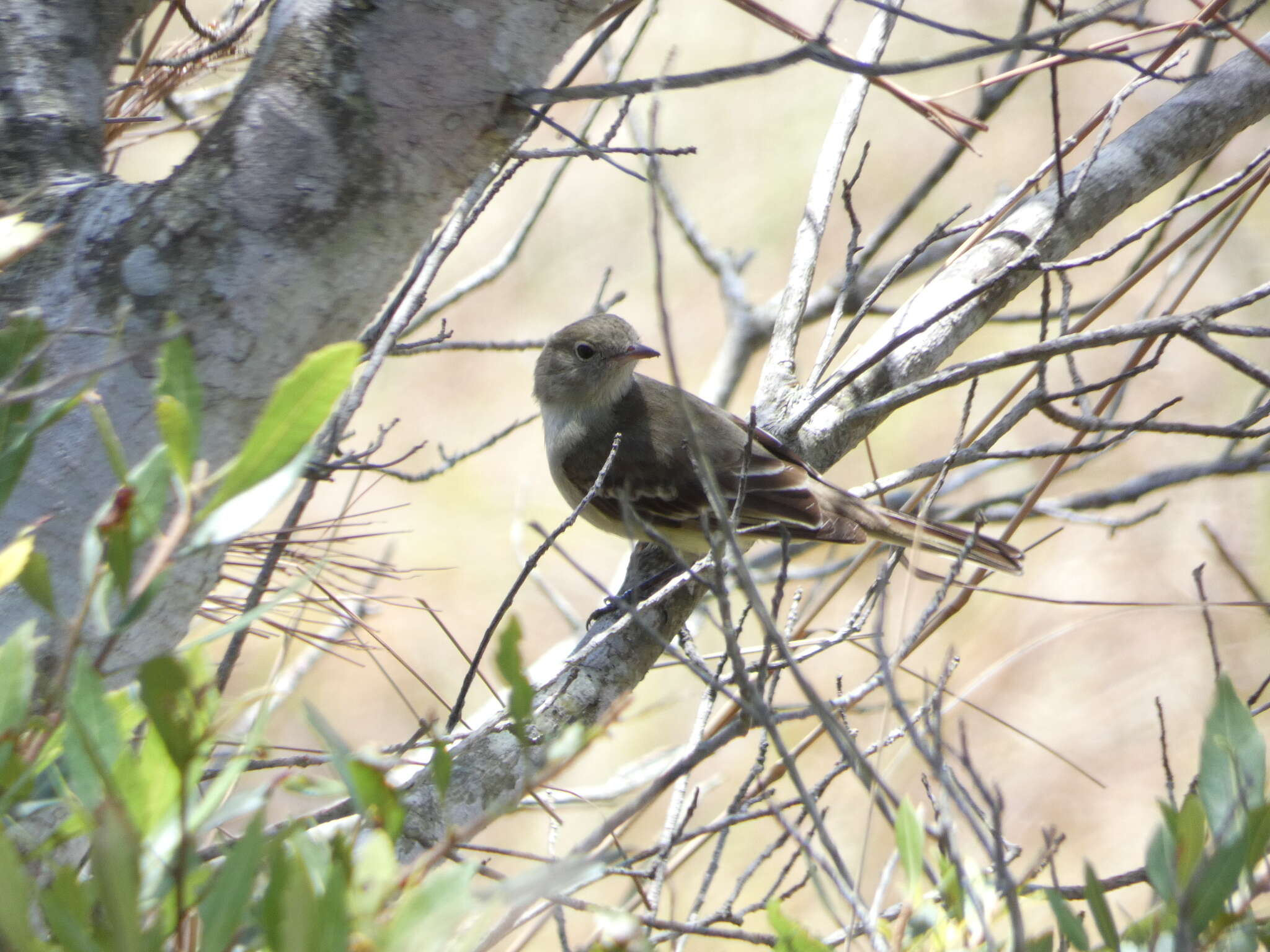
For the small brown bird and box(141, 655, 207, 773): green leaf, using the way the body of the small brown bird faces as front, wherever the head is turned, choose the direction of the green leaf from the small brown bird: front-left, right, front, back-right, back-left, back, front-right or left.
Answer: left

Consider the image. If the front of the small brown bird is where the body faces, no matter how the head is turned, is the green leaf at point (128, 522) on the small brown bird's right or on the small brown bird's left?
on the small brown bird's left

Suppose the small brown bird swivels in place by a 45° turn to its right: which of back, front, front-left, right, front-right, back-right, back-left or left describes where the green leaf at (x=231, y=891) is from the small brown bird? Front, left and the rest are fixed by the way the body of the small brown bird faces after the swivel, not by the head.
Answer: back-left

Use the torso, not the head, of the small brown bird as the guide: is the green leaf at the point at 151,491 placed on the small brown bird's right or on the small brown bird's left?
on the small brown bird's left

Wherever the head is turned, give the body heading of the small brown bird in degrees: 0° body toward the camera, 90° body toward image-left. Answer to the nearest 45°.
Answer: approximately 90°

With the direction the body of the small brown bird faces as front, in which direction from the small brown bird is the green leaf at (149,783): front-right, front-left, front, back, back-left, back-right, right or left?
left

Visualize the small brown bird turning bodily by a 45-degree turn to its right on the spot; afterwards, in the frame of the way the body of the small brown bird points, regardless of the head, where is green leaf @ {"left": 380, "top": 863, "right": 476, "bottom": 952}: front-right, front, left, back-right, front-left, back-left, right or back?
back-left
